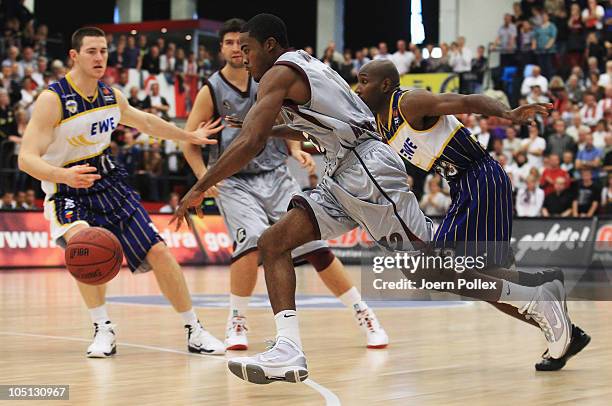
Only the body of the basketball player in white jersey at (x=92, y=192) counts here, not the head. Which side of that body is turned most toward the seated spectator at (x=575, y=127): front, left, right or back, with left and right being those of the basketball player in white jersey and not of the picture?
left

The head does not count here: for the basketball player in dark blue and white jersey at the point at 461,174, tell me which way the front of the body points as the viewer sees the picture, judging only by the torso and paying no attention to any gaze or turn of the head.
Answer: to the viewer's left

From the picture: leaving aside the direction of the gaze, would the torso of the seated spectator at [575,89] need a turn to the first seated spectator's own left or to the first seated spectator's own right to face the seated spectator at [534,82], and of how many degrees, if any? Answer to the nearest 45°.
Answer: approximately 45° to the first seated spectator's own right

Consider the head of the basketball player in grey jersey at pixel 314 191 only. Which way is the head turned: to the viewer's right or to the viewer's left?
to the viewer's left

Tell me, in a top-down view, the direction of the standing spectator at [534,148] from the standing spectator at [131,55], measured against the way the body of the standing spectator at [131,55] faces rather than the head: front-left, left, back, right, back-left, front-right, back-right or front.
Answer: front-left

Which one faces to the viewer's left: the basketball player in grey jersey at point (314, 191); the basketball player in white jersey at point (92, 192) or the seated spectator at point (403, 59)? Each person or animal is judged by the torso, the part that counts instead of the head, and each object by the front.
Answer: the basketball player in grey jersey

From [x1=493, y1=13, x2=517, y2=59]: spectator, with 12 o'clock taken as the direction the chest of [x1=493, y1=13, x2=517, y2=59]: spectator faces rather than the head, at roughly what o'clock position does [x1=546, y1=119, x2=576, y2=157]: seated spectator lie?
[x1=546, y1=119, x2=576, y2=157]: seated spectator is roughly at 10 o'clock from [x1=493, y1=13, x2=517, y2=59]: spectator.

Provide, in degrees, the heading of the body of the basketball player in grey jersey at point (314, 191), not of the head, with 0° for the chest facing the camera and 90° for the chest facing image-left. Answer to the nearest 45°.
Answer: approximately 90°

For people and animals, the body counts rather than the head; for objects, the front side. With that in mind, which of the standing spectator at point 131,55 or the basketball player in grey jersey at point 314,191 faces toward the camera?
the standing spectator

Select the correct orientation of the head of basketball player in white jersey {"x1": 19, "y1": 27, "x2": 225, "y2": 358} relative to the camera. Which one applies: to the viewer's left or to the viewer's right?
to the viewer's right

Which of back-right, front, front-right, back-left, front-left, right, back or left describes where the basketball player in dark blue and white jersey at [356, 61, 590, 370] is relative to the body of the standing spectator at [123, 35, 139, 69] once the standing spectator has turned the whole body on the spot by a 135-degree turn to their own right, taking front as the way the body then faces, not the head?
back-left

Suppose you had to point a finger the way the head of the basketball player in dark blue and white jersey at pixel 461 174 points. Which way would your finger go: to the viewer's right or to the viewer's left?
to the viewer's left

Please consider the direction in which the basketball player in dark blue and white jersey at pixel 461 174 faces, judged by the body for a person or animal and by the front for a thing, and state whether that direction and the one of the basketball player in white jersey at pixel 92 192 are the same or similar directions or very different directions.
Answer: very different directions

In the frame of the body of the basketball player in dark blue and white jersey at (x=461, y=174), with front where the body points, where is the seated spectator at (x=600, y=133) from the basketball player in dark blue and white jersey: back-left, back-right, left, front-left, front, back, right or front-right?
right
